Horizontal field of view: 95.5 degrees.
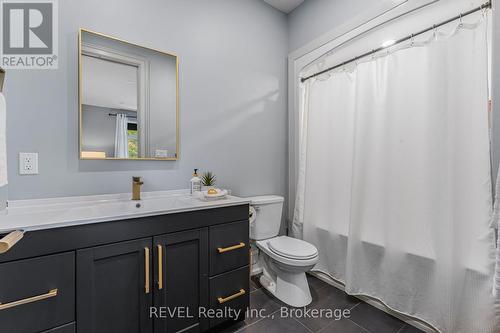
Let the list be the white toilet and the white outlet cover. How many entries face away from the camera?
0

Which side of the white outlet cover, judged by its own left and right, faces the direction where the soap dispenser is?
left

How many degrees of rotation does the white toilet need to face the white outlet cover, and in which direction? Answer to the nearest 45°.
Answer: approximately 90° to its right

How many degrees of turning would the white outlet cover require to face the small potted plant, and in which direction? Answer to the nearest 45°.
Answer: approximately 90° to its left

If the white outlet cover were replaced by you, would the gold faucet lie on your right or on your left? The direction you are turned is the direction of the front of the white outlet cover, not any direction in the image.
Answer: on your left

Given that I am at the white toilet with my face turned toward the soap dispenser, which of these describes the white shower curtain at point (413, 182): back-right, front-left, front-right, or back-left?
back-left

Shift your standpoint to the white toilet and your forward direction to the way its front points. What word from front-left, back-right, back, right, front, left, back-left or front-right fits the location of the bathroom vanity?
right

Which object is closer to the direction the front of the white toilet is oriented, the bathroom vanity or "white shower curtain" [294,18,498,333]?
the white shower curtain

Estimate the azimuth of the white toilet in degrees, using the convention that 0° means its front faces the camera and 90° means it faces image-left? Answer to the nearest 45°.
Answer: approximately 315°

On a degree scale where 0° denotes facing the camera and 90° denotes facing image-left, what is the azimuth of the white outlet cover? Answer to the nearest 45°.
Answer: approximately 0°

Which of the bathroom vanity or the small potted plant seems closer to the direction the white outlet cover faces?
the bathroom vanity
